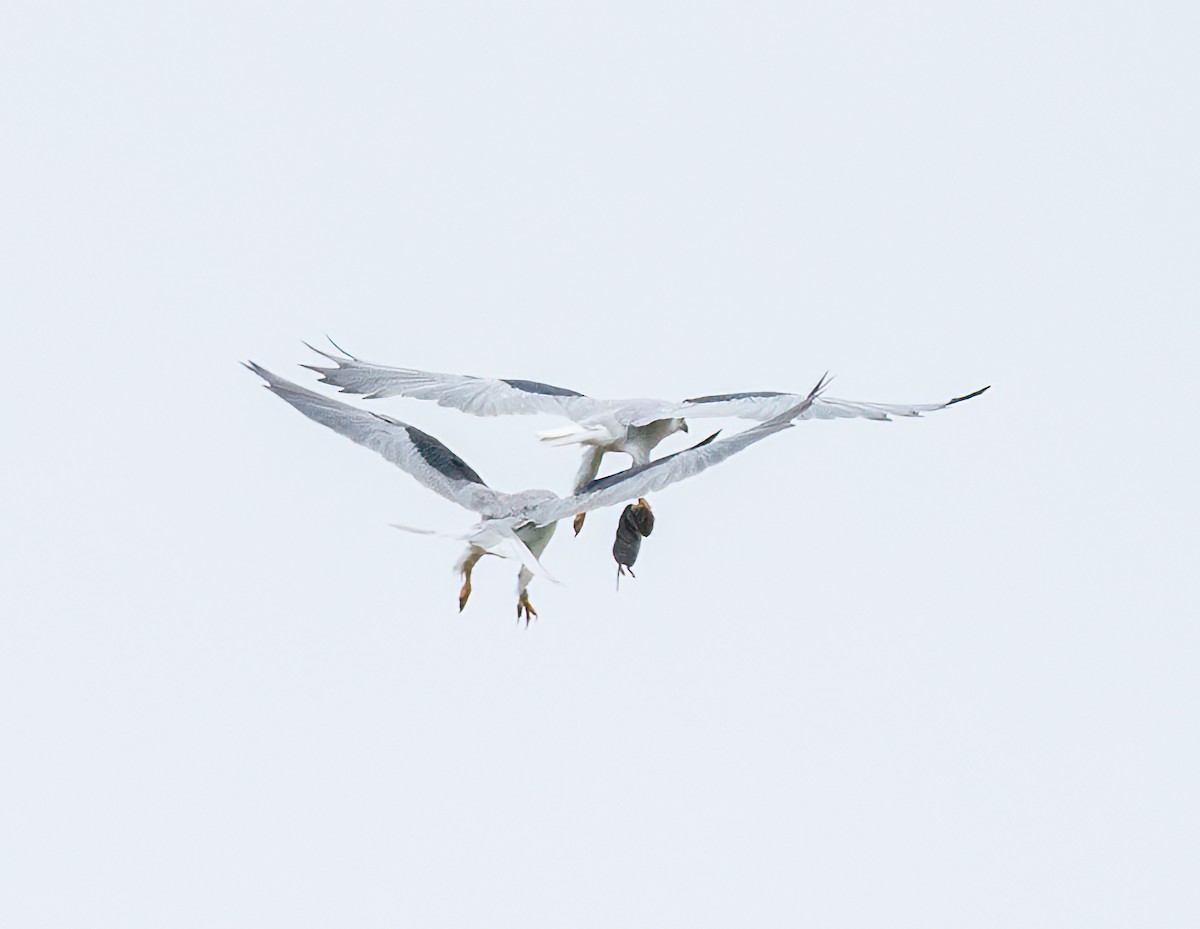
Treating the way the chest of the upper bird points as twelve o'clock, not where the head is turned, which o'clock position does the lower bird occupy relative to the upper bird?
The lower bird is roughly at 5 o'clock from the upper bird.

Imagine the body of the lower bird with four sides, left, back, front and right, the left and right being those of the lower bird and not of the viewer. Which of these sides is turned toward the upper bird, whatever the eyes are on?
front

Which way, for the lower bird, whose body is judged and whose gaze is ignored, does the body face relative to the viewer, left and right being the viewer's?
facing away from the viewer

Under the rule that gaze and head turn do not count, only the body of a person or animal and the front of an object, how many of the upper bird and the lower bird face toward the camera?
0

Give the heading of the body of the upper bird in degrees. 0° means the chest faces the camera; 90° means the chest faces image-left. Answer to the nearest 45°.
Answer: approximately 225°
